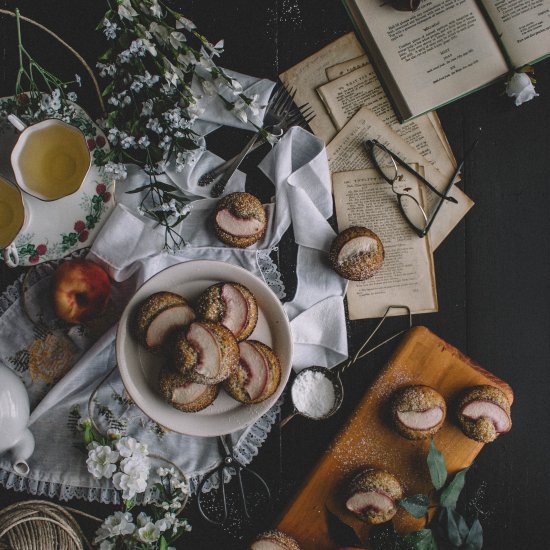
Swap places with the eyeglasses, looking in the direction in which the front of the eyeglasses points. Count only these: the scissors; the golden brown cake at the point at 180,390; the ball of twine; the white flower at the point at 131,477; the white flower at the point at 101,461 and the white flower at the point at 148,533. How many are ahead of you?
6

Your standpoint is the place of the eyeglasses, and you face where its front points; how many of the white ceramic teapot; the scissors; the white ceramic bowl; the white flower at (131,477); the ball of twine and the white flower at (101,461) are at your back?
0

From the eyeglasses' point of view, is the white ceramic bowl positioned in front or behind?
in front

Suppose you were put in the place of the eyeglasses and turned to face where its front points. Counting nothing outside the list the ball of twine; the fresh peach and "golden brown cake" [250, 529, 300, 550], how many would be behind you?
0

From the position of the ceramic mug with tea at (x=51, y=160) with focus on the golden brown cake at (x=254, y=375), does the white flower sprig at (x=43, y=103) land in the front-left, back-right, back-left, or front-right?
back-left

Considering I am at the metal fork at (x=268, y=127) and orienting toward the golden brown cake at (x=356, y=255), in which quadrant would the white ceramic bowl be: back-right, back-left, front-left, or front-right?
front-right
